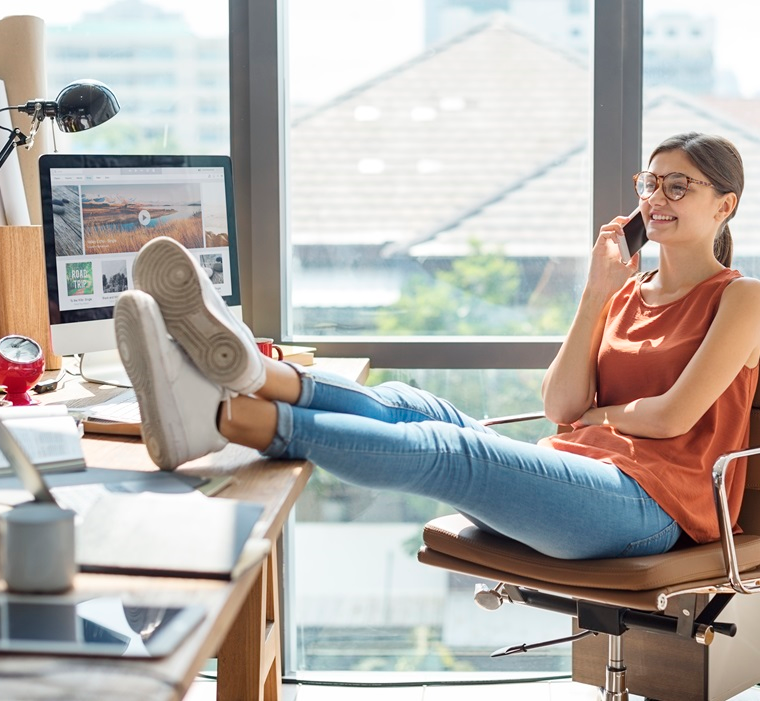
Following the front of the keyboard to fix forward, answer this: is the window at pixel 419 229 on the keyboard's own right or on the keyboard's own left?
on the keyboard's own left

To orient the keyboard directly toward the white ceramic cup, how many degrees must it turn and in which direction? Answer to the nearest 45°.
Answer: approximately 45° to its right

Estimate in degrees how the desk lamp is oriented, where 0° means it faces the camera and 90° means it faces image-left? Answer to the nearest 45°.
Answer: approximately 270°

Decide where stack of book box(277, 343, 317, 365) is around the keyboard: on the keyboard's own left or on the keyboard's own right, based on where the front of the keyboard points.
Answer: on the keyboard's own left

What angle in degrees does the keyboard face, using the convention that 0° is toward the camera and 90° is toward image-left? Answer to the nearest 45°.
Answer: approximately 315°

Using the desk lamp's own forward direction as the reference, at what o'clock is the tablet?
The tablet is roughly at 3 o'clock from the desk lamp.

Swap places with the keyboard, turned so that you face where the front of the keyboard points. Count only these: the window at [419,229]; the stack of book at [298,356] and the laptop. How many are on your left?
2
